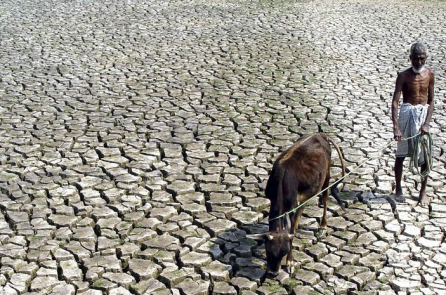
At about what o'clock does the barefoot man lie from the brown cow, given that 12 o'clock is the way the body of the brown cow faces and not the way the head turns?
The barefoot man is roughly at 6 o'clock from the brown cow.

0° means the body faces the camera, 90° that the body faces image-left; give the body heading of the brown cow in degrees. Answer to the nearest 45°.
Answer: approximately 45°
